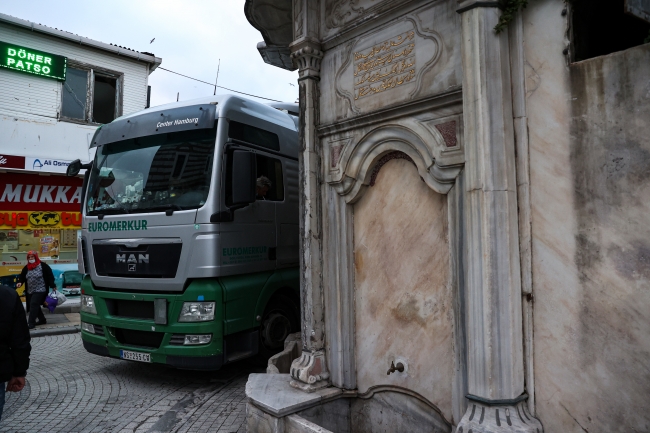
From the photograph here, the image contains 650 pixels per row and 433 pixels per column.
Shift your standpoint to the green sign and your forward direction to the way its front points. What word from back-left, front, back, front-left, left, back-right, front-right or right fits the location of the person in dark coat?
front-right

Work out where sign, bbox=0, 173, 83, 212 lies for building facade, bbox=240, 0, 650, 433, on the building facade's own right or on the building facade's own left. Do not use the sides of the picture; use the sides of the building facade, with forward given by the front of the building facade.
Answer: on the building facade's own right

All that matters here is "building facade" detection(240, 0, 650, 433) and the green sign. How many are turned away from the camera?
0

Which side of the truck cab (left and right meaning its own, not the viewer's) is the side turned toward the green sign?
right

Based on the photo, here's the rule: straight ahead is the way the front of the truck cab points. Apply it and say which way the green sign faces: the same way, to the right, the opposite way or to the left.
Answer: to the left

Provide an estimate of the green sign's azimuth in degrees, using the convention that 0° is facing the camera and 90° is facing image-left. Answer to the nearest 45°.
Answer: approximately 315°

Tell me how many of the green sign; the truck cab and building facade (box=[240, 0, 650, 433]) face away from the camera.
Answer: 0

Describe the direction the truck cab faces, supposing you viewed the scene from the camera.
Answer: facing the viewer and to the left of the viewer

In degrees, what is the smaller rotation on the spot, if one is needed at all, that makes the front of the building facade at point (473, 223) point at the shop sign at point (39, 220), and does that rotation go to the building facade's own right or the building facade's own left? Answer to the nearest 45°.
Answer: approximately 90° to the building facade's own right

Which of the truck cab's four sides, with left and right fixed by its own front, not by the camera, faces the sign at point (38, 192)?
right
